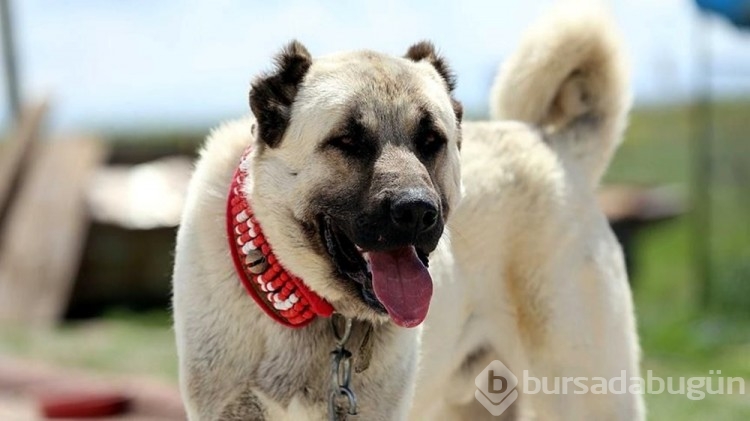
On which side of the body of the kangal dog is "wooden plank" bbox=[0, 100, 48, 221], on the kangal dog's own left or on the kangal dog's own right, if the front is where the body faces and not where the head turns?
on the kangal dog's own right

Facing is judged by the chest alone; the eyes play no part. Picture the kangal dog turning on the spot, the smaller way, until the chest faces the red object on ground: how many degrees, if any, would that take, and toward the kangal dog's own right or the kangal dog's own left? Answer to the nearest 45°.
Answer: approximately 90° to the kangal dog's own right

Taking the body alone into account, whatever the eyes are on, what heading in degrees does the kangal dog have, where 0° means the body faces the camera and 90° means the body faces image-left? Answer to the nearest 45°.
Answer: approximately 45°

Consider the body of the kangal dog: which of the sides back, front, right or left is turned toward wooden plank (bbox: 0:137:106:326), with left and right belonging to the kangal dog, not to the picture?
right
